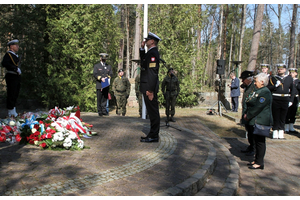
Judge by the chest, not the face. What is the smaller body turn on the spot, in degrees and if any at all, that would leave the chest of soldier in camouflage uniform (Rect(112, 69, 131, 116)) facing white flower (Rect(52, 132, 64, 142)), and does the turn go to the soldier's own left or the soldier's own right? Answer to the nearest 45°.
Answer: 0° — they already face it

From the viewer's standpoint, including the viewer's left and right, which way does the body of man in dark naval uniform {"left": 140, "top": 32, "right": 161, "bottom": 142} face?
facing to the left of the viewer

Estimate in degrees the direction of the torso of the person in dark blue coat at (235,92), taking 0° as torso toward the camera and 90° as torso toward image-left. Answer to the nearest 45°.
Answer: approximately 90°

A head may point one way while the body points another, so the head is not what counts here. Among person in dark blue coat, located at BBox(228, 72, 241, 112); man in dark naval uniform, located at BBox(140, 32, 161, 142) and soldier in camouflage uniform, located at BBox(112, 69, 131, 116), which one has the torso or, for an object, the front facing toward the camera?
the soldier in camouflage uniform

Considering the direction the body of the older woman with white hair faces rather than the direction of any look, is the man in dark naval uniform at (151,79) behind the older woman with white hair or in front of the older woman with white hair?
in front

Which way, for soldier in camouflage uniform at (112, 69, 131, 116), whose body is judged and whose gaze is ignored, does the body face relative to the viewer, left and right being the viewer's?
facing the viewer

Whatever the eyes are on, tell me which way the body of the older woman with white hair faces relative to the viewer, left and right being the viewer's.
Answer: facing to the left of the viewer

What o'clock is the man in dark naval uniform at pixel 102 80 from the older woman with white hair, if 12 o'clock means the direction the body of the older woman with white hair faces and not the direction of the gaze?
The man in dark naval uniform is roughly at 1 o'clock from the older woman with white hair.

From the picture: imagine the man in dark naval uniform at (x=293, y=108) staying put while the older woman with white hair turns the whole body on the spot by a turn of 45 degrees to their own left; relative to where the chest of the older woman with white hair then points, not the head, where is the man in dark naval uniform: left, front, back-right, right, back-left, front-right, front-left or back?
back-right

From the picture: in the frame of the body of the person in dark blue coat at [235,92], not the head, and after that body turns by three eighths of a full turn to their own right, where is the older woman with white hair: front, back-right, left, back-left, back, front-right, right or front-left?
back-right

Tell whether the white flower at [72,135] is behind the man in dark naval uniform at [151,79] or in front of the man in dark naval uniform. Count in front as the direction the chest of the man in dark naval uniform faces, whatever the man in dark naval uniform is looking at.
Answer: in front

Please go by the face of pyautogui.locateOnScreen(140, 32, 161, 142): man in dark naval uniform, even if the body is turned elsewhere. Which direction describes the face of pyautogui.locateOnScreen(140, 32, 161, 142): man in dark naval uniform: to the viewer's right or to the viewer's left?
to the viewer's left
